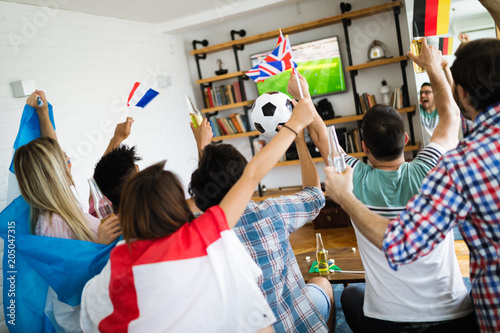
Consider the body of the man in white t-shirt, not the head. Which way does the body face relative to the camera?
away from the camera

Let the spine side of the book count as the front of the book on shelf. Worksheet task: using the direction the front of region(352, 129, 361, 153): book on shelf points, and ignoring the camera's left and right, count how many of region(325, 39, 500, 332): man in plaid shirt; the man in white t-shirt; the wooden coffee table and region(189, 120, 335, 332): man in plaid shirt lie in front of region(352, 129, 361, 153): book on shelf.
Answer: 4

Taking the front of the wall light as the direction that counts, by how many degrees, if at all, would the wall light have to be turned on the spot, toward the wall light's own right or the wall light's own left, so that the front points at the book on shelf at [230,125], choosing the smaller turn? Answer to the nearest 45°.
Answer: approximately 90° to the wall light's own left

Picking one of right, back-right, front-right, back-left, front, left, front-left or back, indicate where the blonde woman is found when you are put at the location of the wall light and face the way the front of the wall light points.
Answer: front-right

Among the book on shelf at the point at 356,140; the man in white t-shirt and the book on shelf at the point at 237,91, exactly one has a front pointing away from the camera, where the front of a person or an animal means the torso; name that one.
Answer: the man in white t-shirt

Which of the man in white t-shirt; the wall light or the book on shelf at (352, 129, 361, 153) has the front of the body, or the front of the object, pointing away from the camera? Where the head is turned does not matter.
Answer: the man in white t-shirt

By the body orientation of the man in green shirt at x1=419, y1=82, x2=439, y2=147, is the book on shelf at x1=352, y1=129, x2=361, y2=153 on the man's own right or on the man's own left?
on the man's own right

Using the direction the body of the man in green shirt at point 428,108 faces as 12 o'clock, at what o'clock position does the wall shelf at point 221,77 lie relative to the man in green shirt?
The wall shelf is roughly at 2 o'clock from the man in green shirt.

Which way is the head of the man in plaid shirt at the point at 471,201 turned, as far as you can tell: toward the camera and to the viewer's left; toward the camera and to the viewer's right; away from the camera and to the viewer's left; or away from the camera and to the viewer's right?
away from the camera and to the viewer's left

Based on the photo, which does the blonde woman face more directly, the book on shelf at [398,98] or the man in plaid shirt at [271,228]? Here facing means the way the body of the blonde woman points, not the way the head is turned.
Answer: the book on shelf

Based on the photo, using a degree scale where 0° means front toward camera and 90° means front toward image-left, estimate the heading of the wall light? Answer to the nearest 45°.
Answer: approximately 315°

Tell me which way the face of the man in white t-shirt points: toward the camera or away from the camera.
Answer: away from the camera

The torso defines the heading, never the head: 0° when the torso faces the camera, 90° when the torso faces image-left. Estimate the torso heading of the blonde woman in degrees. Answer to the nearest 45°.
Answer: approximately 225°
